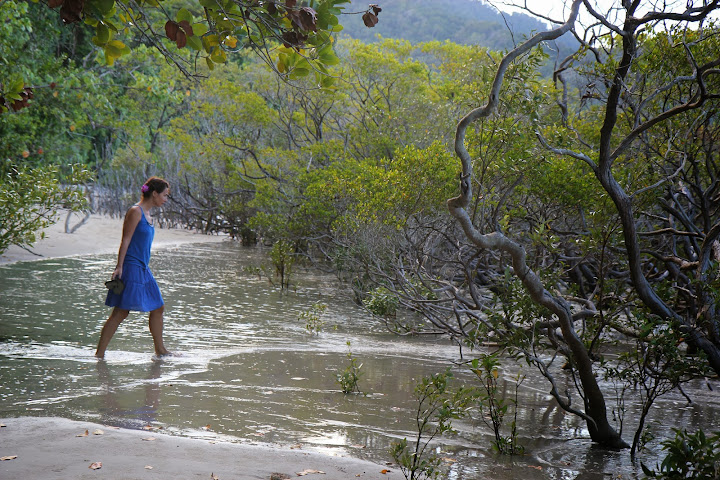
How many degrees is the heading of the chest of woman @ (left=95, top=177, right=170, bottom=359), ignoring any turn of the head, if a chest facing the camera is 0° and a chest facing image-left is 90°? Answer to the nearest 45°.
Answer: approximately 270°

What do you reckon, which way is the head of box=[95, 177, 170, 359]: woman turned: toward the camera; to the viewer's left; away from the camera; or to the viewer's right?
to the viewer's right

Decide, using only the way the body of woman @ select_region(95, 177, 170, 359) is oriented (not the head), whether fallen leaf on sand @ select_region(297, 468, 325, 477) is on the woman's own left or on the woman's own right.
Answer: on the woman's own right
